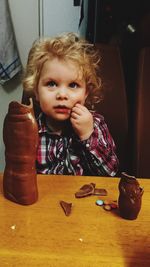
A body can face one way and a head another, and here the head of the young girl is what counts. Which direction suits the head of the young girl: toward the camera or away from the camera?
toward the camera

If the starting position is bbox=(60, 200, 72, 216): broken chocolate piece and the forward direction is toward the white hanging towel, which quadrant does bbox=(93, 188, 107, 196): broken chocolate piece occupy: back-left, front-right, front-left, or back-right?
front-right

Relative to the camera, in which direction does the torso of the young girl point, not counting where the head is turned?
toward the camera
